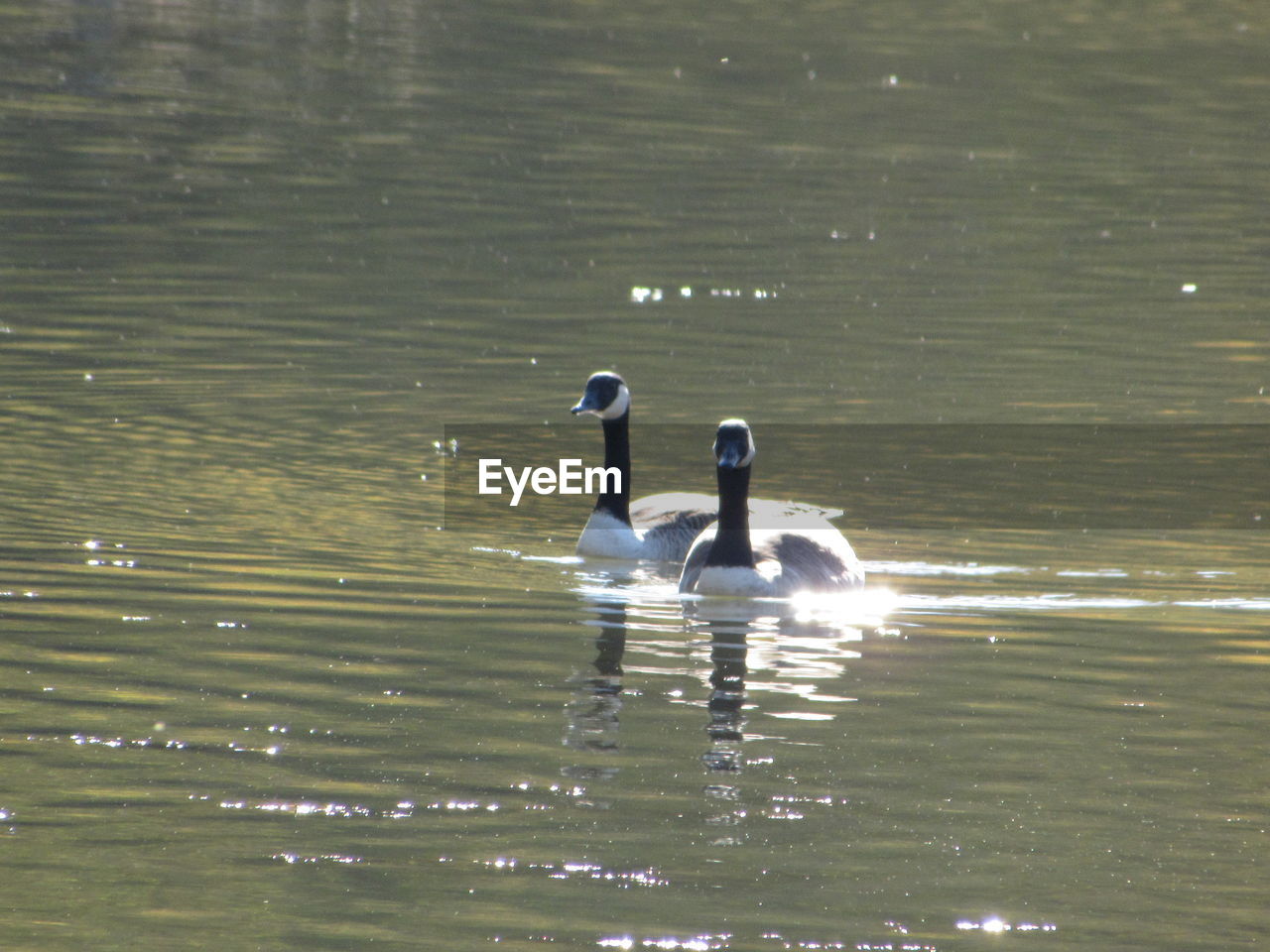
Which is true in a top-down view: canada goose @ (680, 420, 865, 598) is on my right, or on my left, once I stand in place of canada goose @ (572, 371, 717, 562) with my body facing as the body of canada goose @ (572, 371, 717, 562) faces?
on my left

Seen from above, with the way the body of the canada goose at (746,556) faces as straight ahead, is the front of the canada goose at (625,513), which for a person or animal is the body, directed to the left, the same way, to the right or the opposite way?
the same way

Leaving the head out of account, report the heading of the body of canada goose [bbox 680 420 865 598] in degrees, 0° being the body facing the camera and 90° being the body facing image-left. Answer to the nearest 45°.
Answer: approximately 45°

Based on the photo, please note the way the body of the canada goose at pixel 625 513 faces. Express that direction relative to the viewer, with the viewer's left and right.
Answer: facing the viewer and to the left of the viewer

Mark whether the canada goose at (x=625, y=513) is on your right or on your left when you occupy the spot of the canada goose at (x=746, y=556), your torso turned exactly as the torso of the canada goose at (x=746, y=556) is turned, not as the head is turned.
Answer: on your right

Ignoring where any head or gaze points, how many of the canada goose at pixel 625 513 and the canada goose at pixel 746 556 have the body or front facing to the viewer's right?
0
